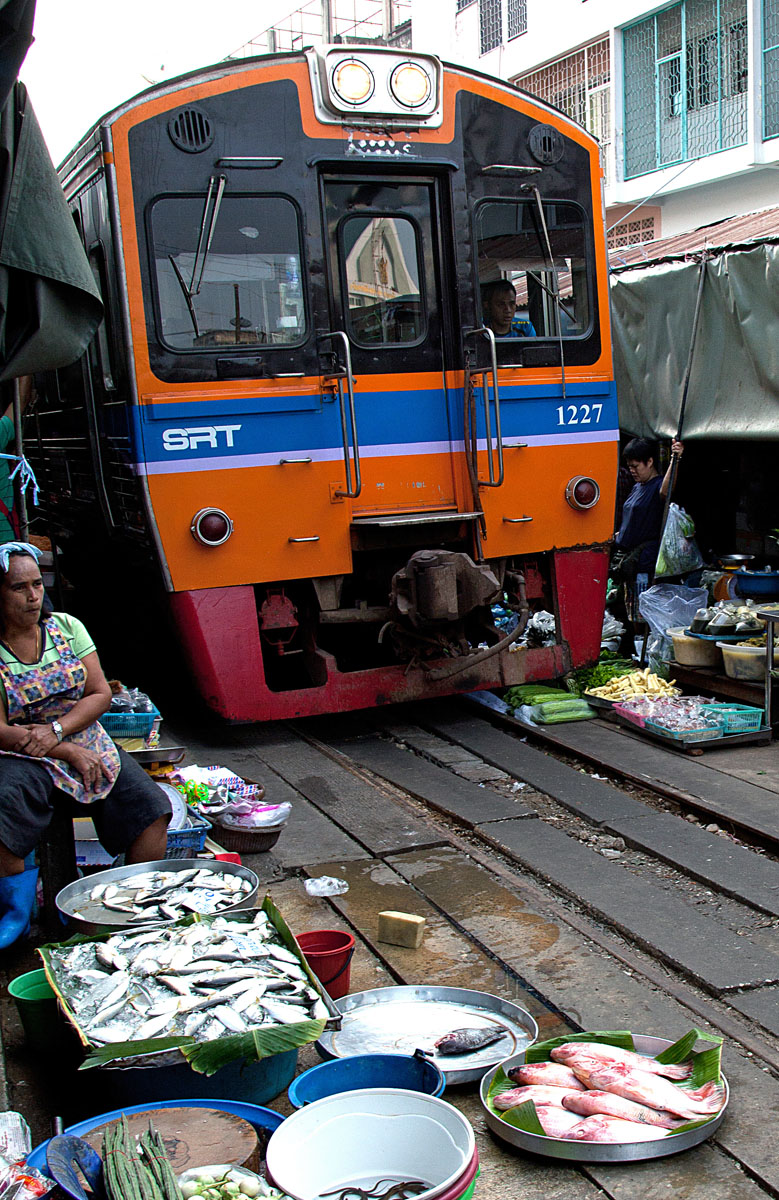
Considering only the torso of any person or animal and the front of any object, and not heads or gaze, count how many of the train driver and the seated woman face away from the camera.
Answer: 0

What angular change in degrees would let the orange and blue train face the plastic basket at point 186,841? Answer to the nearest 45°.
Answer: approximately 45° to its right

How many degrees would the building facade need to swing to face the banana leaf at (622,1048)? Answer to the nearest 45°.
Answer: approximately 45° to its left

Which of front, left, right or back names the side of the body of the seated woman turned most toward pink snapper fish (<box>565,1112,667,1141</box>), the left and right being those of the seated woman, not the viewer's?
front

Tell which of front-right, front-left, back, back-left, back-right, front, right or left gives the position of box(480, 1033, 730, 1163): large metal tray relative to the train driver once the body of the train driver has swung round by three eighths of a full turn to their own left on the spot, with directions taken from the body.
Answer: back

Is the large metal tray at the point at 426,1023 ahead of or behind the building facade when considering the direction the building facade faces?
ahead

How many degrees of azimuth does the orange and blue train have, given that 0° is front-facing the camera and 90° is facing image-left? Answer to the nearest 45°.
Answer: approximately 315°

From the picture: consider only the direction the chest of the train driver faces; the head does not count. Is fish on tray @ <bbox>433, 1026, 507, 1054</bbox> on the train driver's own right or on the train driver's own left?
on the train driver's own right

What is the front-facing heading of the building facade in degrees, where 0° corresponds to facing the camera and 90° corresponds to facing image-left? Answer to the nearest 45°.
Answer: approximately 45°

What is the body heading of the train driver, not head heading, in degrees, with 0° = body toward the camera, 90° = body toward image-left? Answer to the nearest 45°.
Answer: approximately 315°
